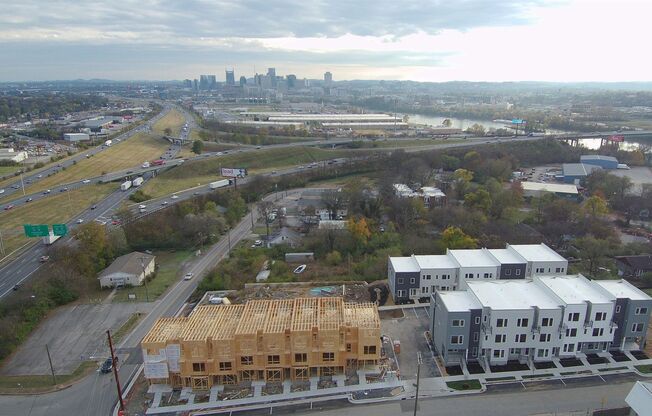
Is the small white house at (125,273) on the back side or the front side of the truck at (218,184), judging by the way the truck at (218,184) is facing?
on the back side

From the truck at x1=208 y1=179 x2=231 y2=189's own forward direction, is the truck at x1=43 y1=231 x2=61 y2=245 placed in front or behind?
behind

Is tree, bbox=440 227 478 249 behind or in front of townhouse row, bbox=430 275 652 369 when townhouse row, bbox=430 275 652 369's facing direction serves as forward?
behind

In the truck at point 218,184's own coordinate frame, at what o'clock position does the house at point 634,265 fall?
The house is roughly at 3 o'clock from the truck.

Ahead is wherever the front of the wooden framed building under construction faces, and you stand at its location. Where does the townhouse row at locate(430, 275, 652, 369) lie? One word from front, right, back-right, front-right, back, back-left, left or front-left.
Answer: left

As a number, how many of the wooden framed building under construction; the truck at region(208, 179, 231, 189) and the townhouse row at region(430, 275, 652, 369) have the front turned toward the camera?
2

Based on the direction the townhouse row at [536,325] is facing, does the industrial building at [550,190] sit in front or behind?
behind

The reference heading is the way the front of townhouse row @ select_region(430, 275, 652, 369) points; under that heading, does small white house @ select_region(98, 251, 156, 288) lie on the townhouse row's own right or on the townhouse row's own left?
on the townhouse row's own right

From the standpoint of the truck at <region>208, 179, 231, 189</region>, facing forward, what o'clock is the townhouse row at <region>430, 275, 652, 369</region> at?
The townhouse row is roughly at 4 o'clock from the truck.

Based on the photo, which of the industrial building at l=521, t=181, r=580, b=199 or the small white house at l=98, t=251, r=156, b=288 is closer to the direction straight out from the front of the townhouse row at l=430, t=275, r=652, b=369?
the small white house

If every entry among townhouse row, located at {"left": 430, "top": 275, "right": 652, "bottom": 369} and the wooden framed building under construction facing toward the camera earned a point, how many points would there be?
2

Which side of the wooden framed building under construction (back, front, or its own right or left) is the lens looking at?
front

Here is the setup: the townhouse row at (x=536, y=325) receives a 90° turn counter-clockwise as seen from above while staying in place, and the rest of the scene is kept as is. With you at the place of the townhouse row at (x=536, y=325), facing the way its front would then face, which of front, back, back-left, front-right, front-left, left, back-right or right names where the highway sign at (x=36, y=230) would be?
back

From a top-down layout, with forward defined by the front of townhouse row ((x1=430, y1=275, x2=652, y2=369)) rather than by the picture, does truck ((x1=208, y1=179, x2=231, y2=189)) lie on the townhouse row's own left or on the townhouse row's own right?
on the townhouse row's own right
